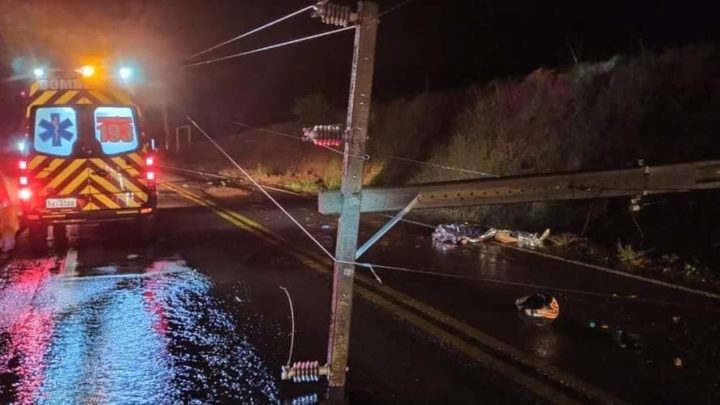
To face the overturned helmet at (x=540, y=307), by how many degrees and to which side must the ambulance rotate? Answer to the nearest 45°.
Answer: approximately 135° to its right

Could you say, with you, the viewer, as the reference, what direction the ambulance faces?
facing away from the viewer

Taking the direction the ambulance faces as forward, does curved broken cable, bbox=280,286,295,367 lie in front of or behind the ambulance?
behind

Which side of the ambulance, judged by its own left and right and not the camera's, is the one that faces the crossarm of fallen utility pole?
back
